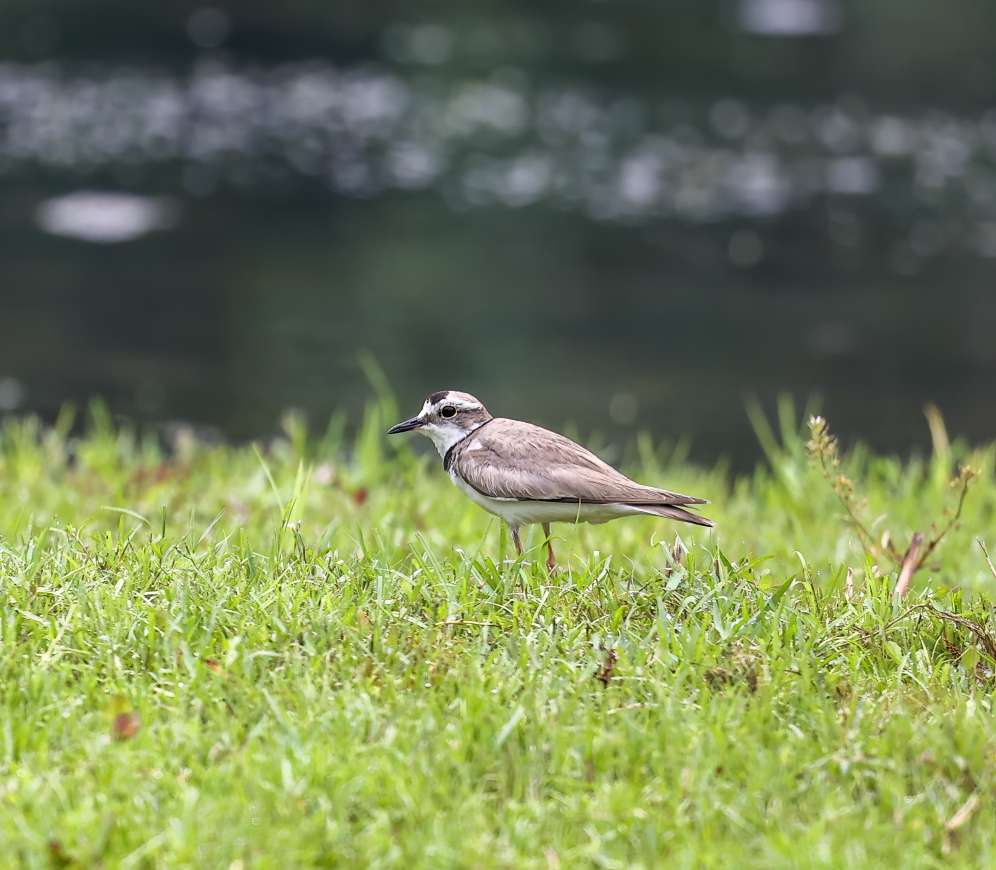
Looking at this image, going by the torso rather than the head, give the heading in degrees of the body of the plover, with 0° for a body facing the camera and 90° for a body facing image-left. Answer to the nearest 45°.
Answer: approximately 90°
